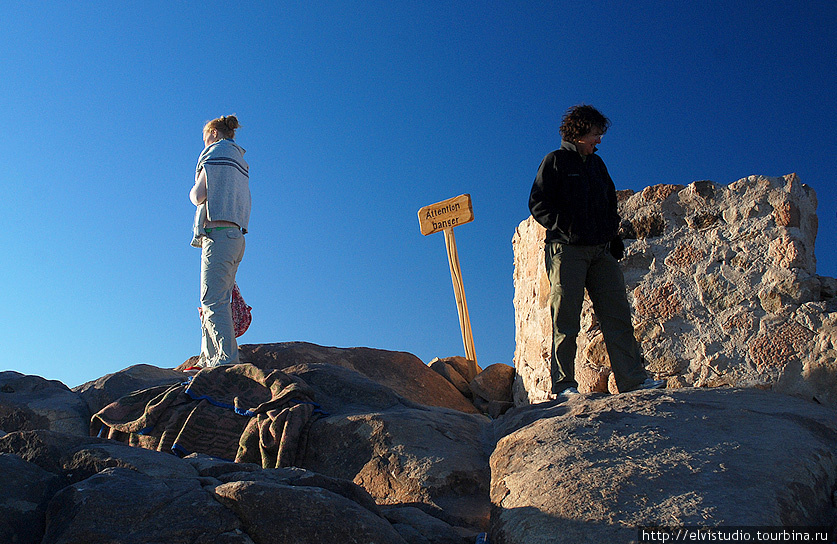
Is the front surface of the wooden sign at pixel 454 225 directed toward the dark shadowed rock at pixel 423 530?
yes

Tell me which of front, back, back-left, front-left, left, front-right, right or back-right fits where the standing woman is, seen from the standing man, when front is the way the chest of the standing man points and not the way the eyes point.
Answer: back-right

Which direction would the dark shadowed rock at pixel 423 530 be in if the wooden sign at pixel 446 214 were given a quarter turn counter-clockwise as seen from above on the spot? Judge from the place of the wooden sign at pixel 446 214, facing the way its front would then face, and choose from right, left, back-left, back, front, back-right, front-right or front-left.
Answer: right

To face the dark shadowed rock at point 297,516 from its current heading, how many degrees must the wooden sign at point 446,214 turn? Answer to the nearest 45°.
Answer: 0° — it already faces it

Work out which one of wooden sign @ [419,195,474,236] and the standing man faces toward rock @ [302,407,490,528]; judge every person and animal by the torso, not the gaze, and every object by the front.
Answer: the wooden sign

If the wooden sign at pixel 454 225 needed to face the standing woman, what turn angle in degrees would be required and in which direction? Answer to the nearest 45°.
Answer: approximately 45° to its right

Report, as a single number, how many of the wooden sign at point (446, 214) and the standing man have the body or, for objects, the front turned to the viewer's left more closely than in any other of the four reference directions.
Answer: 0

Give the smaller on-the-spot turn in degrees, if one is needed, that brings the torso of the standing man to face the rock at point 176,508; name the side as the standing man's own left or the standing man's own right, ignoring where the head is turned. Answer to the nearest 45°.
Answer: approximately 90° to the standing man's own right

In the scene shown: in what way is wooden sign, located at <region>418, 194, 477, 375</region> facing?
toward the camera

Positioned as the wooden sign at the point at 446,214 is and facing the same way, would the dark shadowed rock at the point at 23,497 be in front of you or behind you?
in front

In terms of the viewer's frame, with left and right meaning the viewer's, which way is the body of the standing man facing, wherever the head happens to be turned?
facing the viewer and to the right of the viewer

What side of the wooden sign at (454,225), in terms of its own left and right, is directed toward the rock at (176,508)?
front

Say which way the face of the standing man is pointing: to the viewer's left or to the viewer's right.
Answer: to the viewer's right

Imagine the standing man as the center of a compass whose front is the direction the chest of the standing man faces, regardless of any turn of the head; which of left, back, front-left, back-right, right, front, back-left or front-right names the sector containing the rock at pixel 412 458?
right
